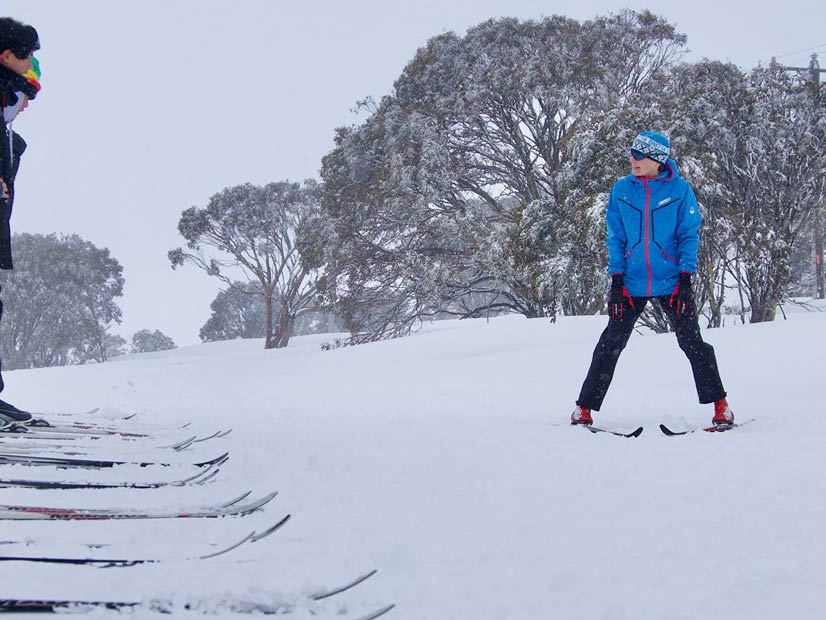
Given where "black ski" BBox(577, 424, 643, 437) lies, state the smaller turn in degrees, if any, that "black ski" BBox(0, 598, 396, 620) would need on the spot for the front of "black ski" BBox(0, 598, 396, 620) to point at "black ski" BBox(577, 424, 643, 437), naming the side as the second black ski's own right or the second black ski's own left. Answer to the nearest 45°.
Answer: approximately 45° to the second black ski's own left

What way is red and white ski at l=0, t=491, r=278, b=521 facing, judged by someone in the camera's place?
facing to the right of the viewer

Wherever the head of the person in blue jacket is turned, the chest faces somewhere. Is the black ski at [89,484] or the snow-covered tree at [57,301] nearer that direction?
the black ski

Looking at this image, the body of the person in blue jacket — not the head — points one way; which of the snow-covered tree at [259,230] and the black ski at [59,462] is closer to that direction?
the black ski

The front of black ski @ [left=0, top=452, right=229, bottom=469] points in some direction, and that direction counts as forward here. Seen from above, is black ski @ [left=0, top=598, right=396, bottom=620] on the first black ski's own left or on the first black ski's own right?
on the first black ski's own right

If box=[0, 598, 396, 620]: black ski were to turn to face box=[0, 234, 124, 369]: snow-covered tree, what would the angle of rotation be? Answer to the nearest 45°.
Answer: approximately 90° to its left

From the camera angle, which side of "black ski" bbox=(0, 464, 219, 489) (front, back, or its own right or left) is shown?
right

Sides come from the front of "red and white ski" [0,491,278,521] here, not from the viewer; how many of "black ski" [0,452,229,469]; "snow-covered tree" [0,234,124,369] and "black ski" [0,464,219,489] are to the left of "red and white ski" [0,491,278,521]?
3

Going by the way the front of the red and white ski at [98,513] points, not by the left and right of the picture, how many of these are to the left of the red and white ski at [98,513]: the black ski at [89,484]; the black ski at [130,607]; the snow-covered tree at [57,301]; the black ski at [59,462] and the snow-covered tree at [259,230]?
4

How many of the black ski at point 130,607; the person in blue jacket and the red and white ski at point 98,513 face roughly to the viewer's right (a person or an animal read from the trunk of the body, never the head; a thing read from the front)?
2

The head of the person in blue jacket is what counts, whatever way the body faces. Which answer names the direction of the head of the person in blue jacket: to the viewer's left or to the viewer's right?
to the viewer's left

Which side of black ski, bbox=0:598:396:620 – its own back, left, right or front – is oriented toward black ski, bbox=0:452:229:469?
left

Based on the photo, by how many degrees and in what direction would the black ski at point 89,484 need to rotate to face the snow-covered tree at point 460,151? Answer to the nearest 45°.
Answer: approximately 45° to its left
